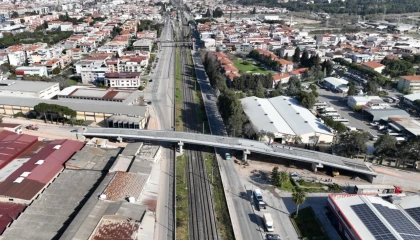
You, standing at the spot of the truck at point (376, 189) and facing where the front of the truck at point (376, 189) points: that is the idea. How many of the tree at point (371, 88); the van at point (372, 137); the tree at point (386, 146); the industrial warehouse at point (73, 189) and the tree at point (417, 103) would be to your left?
4

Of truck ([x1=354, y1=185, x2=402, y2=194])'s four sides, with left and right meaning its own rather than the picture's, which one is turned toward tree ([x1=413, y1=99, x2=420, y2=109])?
left

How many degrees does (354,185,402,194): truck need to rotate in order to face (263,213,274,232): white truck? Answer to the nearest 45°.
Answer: approximately 135° to its right

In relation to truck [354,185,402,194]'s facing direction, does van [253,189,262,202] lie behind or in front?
behind

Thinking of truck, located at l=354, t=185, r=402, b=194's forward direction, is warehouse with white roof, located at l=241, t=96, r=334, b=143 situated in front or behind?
behind

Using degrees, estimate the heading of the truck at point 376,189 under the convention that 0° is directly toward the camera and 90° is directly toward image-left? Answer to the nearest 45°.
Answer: approximately 270°
